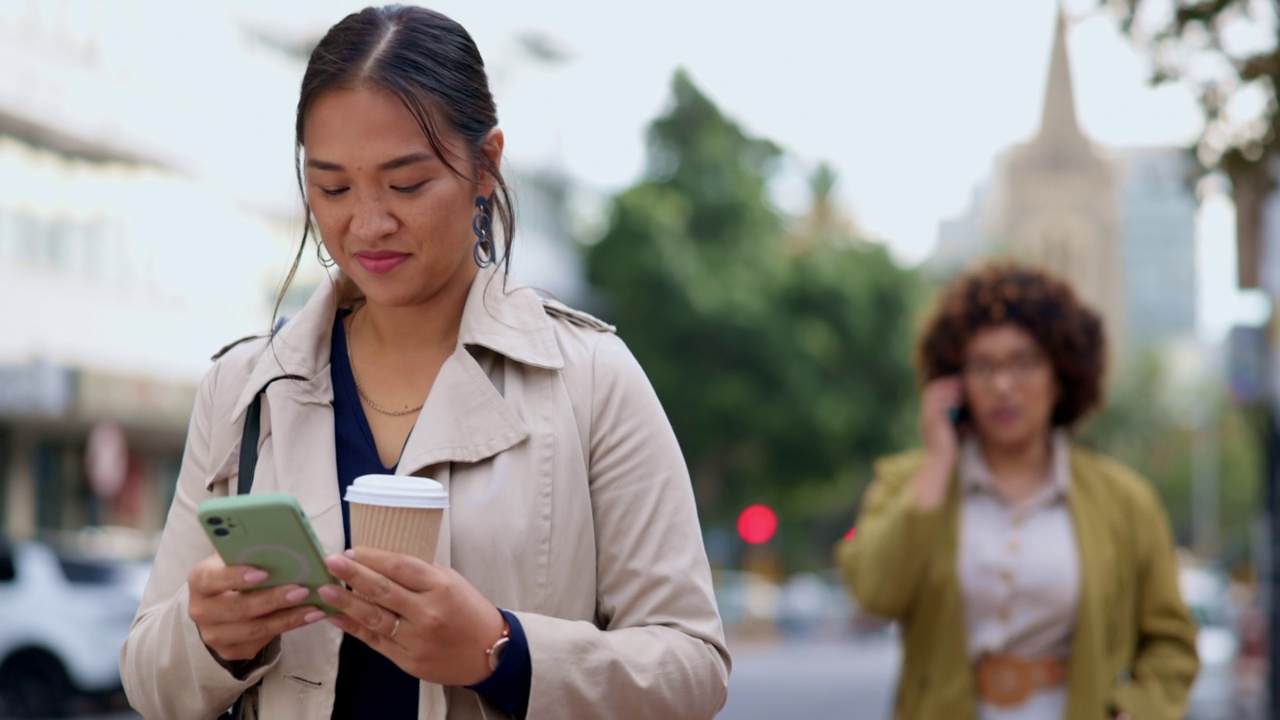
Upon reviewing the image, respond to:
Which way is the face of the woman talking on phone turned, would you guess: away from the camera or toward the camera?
toward the camera

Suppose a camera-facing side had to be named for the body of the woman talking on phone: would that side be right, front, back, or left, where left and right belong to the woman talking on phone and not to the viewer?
front

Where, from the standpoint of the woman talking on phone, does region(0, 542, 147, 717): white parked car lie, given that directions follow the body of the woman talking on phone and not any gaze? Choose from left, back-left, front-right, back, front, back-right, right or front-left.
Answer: back-right

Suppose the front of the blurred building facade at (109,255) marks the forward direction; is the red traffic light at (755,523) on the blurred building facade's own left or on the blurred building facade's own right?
on the blurred building facade's own left

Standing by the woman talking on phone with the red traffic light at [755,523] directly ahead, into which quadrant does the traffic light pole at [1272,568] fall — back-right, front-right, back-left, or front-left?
front-right

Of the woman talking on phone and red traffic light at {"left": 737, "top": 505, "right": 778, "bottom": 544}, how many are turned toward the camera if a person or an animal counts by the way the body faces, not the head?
2

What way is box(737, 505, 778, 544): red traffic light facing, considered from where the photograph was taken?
facing the viewer

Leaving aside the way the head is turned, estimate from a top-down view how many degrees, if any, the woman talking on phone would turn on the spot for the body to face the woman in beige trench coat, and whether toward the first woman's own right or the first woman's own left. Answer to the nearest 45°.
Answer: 0° — they already face them

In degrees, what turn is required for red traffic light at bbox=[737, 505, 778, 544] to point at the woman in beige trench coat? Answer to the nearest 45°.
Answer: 0° — it already faces them

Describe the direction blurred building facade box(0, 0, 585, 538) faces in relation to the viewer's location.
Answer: facing the viewer and to the right of the viewer

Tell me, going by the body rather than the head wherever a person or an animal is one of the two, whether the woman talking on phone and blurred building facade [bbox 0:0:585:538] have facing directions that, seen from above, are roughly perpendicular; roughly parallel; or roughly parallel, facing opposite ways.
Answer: roughly perpendicular

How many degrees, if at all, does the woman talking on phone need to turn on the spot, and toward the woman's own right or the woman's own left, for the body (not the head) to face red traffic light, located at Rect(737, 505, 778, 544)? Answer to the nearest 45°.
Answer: approximately 180°

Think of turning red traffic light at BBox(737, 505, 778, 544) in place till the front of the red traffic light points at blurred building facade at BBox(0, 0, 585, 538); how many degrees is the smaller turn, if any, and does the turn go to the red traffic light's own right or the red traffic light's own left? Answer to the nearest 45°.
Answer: approximately 45° to the red traffic light's own right

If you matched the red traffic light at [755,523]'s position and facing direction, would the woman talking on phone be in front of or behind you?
in front
